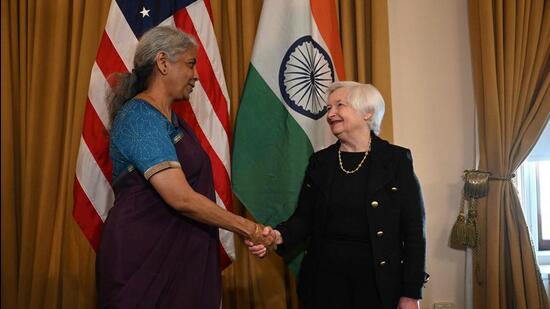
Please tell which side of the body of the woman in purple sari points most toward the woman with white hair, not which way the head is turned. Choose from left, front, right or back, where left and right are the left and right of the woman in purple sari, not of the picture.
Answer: front

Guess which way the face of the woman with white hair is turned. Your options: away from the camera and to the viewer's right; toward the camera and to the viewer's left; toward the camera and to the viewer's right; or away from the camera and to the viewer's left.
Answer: toward the camera and to the viewer's left

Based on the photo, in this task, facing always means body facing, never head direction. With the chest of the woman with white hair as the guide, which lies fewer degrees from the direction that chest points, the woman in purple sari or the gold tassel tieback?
the woman in purple sari

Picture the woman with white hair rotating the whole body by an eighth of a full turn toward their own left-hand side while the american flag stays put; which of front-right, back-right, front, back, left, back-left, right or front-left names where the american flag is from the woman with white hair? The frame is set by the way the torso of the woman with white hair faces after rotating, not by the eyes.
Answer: right

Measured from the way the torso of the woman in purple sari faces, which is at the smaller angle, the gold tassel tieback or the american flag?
the gold tassel tieback

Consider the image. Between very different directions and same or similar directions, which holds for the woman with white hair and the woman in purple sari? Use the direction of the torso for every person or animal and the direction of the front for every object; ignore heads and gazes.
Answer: very different directions

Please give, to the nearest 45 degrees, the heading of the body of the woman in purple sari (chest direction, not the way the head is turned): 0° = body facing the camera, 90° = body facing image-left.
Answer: approximately 270°

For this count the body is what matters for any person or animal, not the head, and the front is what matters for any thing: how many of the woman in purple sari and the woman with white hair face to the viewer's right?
1

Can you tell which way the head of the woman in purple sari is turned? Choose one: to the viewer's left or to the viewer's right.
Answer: to the viewer's right

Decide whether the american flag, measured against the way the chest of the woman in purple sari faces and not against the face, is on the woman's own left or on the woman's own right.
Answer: on the woman's own left

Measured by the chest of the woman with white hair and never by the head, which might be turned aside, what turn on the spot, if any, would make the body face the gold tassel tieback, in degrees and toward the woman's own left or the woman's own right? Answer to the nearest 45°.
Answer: approximately 180°

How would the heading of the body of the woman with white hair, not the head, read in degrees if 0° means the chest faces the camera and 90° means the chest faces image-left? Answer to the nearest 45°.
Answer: approximately 45°
